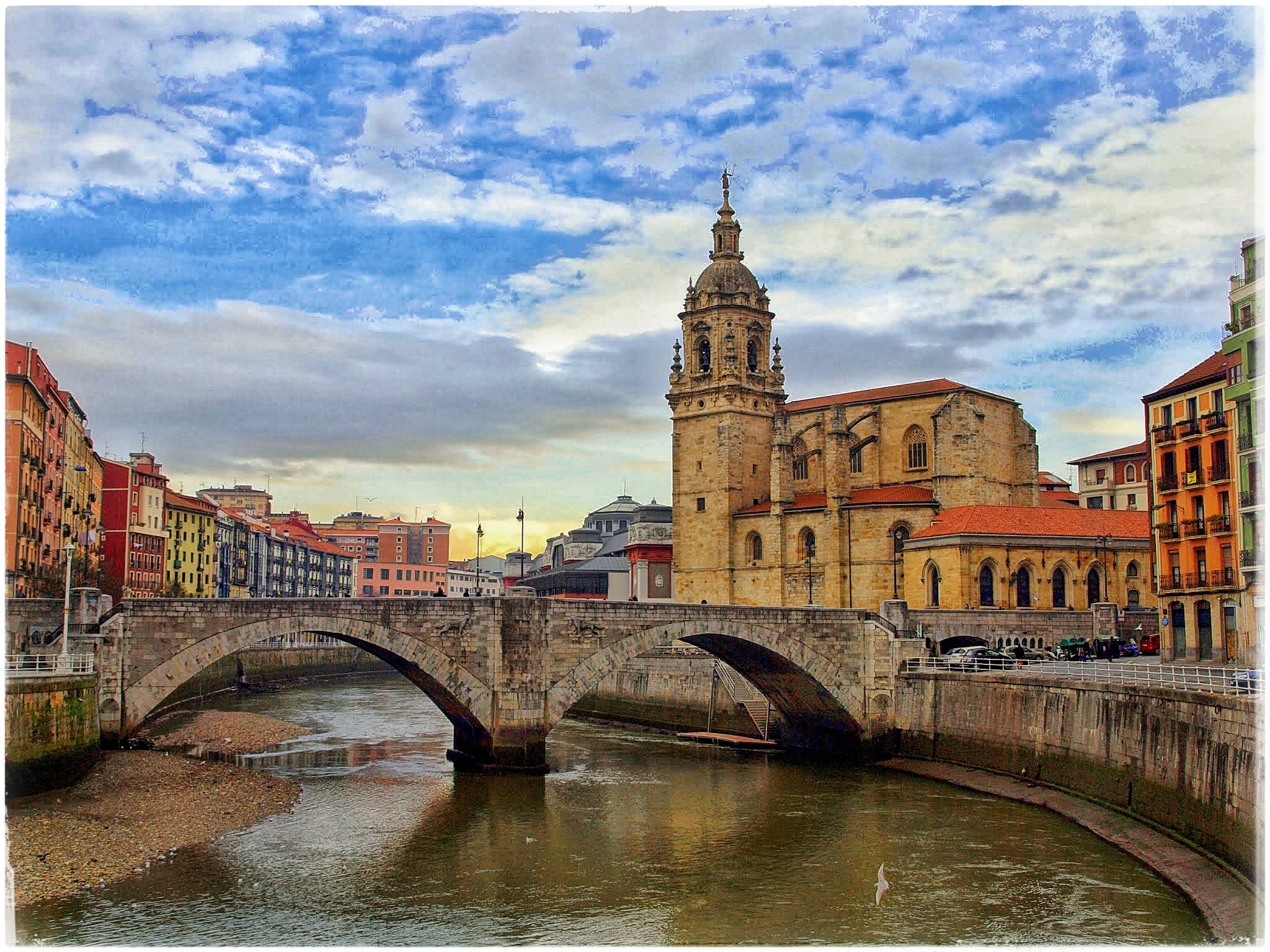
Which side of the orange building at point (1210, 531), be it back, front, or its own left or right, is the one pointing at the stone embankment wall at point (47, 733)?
front

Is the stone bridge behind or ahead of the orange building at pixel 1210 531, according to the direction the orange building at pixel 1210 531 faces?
ahead

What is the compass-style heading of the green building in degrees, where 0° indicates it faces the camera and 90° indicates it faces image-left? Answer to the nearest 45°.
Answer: approximately 45°

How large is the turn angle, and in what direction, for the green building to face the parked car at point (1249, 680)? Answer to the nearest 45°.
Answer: approximately 45° to its left

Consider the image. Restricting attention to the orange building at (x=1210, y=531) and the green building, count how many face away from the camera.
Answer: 0

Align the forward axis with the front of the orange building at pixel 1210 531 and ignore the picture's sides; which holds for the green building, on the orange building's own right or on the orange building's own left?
on the orange building's own left

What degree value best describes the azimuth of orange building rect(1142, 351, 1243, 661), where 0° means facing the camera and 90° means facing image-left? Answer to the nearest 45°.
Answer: approximately 45°

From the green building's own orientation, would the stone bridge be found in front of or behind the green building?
in front

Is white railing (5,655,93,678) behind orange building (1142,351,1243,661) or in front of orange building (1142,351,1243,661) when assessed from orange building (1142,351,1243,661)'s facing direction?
in front

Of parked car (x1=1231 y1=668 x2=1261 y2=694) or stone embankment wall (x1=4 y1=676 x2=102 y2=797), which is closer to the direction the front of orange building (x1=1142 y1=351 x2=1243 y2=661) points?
the stone embankment wall

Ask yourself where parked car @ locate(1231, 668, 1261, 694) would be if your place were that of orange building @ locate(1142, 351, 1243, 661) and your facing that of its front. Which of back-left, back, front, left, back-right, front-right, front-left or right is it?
front-left
